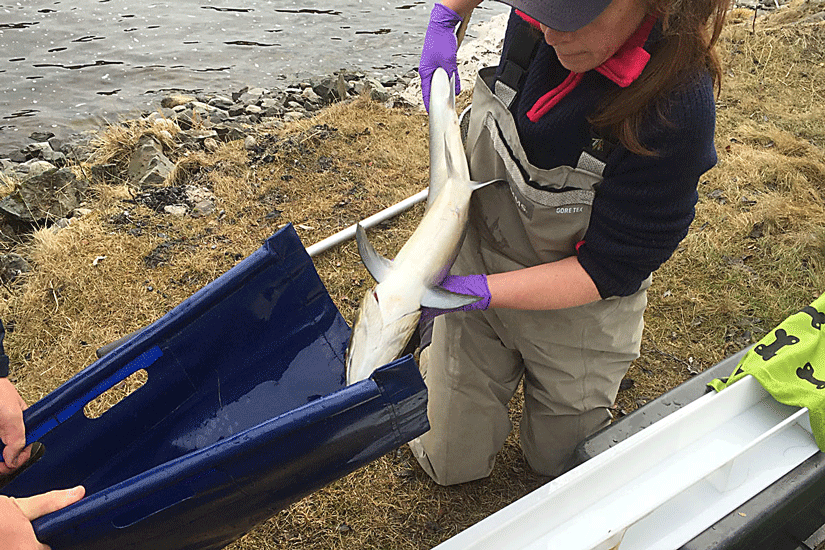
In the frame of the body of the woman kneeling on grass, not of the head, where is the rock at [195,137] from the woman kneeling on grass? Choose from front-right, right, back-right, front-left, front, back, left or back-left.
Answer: right

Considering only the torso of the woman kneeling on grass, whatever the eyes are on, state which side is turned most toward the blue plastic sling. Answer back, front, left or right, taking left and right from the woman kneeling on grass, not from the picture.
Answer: front

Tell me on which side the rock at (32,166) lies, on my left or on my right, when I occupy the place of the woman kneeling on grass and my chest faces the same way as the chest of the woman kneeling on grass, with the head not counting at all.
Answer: on my right

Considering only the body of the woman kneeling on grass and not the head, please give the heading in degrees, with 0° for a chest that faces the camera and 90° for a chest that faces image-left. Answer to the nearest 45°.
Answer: approximately 45°

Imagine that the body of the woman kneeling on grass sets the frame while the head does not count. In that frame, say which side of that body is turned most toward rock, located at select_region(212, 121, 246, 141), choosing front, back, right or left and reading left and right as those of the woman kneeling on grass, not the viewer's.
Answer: right

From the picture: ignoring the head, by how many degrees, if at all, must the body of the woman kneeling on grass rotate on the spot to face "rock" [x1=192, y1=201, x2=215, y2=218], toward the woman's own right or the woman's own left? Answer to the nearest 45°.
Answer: approximately 90° to the woman's own right

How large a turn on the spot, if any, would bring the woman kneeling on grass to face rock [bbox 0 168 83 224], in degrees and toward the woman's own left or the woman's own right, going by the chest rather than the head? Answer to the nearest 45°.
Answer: approximately 45° to the woman's own right

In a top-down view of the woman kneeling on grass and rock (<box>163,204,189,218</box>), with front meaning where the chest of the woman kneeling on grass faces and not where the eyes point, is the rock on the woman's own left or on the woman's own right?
on the woman's own right

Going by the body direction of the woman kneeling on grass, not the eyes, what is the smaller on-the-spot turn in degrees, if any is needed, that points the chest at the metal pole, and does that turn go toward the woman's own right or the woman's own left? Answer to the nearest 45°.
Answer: approximately 90° to the woman's own right

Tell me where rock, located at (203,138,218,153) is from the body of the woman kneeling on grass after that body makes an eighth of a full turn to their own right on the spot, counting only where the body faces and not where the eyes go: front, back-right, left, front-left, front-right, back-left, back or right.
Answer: front-right
